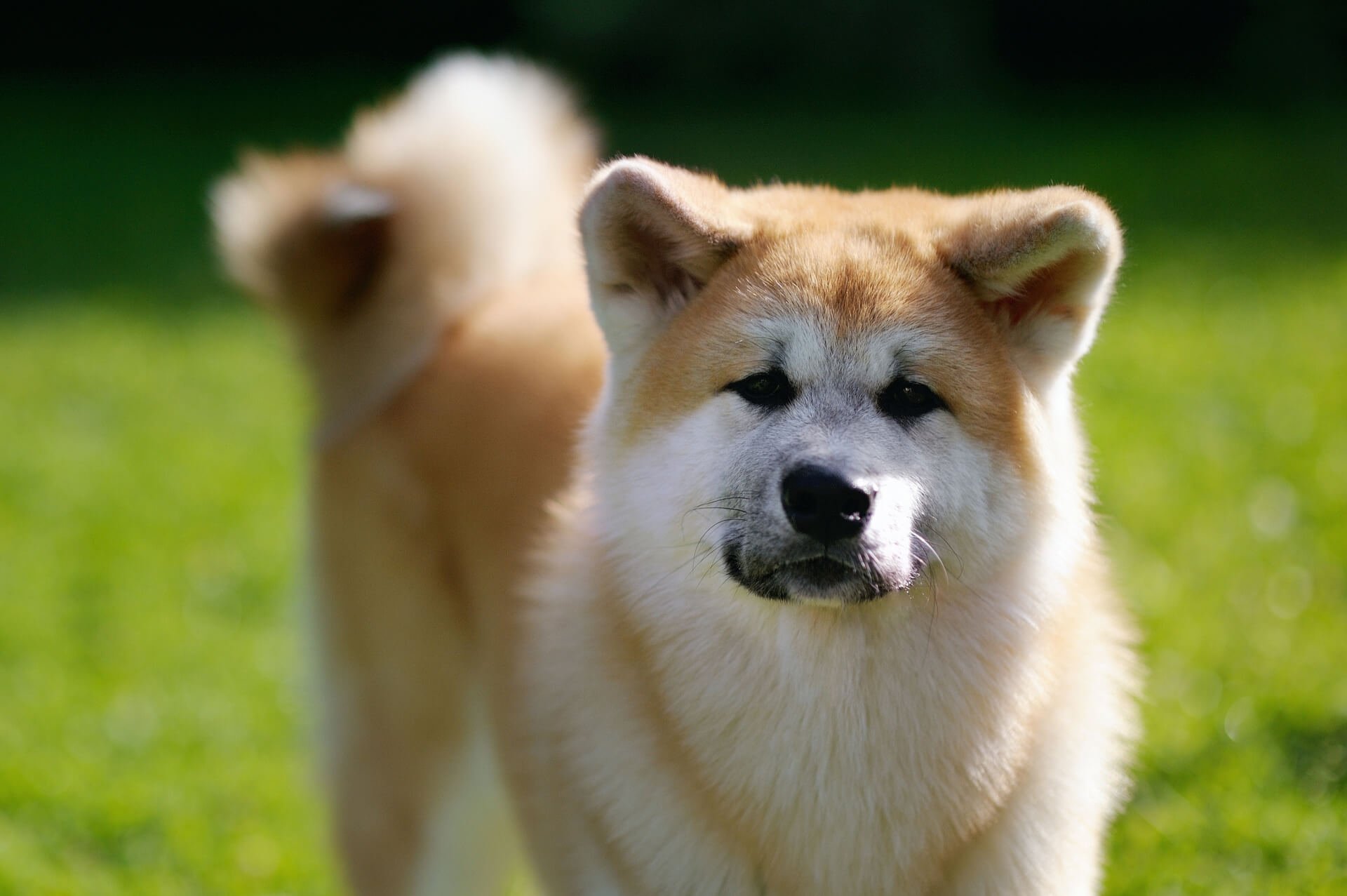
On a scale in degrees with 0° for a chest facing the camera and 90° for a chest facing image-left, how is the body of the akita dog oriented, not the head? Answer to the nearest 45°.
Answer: approximately 315°
